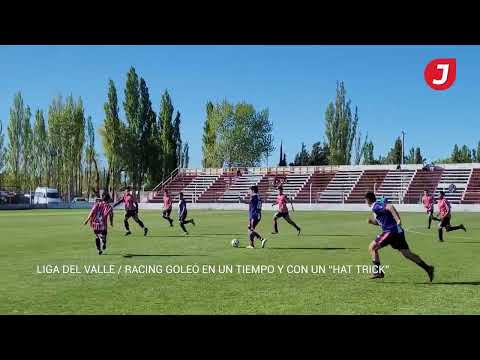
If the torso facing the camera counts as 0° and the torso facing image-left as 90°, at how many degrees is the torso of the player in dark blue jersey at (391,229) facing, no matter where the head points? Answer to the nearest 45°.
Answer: approximately 90°
